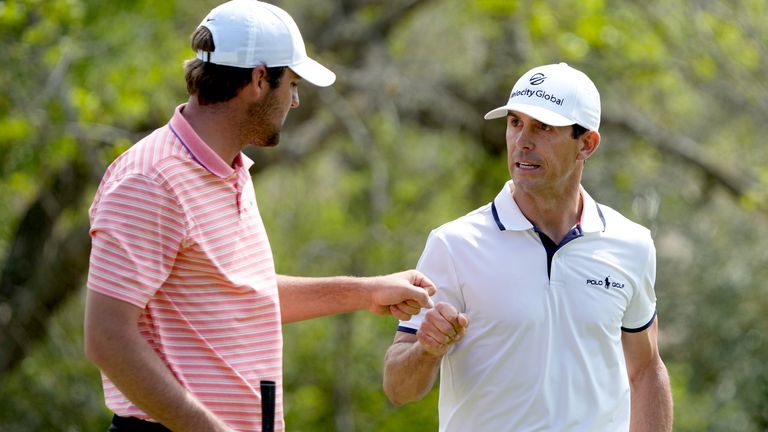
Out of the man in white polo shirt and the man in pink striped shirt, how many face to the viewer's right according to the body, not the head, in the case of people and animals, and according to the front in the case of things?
1

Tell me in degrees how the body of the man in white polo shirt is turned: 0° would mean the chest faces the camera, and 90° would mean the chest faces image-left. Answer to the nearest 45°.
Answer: approximately 0°

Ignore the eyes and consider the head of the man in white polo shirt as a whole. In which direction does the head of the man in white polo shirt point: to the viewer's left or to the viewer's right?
to the viewer's left

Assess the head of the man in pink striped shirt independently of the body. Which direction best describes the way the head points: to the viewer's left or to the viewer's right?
to the viewer's right

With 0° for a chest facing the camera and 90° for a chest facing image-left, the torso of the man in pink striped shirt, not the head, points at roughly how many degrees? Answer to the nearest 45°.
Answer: approximately 270°

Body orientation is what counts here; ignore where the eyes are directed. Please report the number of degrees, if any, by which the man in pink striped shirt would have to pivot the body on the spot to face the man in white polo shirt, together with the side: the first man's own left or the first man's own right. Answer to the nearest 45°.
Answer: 0° — they already face them

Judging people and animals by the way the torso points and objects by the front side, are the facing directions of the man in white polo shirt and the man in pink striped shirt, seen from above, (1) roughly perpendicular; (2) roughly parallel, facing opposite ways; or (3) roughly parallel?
roughly perpendicular

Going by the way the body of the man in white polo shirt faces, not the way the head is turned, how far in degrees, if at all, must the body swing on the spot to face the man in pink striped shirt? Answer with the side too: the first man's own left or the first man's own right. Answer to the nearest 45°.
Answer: approximately 45° to the first man's own right
